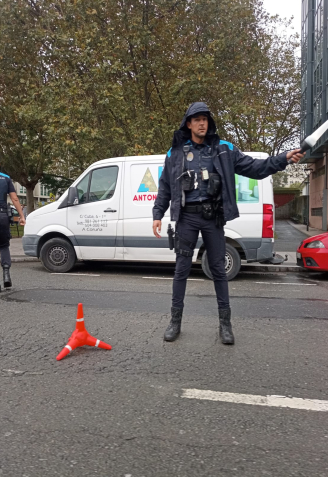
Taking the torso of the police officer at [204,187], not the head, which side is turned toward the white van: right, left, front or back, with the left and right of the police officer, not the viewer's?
back

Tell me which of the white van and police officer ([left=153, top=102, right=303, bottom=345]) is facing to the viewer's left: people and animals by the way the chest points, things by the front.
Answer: the white van

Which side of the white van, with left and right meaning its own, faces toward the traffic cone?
left

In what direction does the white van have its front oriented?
to the viewer's left

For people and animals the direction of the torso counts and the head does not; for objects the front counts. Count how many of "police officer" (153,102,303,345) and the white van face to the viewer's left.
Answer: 1

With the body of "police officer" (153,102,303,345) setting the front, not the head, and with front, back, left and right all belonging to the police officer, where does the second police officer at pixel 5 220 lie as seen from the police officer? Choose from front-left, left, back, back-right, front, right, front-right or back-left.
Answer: back-right

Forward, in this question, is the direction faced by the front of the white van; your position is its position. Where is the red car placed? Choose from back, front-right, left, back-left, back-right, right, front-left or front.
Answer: back

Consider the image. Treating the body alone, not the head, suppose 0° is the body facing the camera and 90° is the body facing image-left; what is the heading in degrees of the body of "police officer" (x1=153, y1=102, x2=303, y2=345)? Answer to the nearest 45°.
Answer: approximately 0°

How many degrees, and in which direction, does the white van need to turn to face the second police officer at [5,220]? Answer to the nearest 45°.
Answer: approximately 45° to its left

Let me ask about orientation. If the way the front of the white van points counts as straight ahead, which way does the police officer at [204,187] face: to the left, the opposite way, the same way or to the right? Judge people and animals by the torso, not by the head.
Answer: to the left
